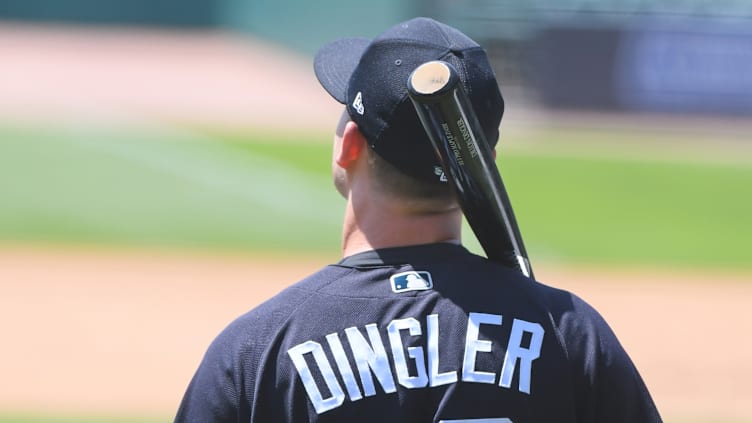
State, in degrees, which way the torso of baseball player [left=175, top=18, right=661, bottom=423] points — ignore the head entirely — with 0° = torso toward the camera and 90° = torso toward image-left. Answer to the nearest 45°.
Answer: approximately 180°

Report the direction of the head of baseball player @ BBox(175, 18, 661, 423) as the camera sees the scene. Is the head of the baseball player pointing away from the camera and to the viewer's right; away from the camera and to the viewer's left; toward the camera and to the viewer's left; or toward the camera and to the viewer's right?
away from the camera and to the viewer's left
